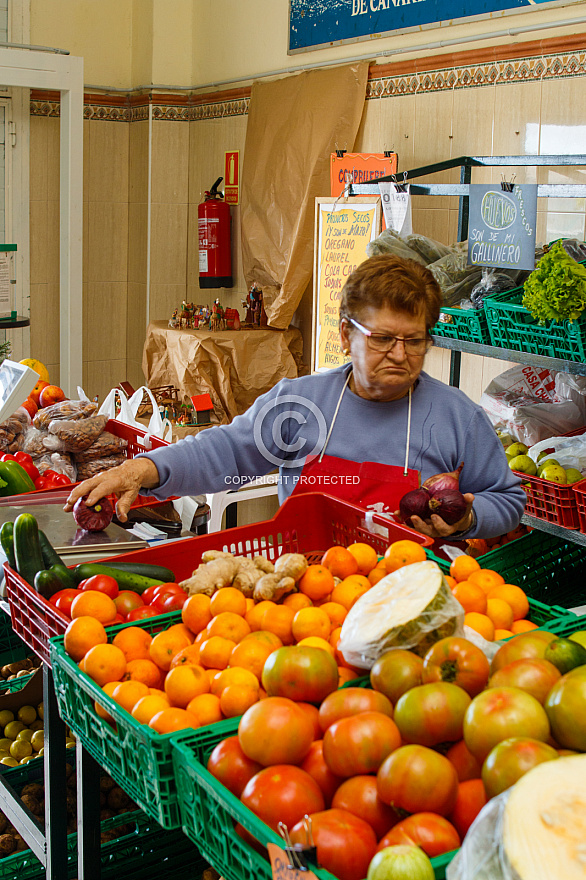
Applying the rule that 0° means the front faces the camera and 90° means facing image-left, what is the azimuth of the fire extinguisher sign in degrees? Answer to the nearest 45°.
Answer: approximately 45°

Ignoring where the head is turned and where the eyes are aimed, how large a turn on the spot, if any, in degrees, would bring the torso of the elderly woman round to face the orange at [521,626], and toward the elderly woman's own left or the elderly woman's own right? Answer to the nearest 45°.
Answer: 0° — they already face it

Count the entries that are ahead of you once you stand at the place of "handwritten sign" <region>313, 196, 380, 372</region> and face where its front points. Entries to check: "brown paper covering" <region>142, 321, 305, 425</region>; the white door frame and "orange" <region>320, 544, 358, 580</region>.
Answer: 1

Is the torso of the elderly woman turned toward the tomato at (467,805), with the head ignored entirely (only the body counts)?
yes

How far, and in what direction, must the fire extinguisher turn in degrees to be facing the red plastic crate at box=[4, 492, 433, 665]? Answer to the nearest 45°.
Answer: approximately 45° to its left

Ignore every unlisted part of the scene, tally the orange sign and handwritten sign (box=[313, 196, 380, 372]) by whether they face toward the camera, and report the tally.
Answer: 2

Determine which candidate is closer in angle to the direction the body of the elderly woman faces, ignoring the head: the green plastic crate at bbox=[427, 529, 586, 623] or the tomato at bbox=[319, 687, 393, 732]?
the tomato
